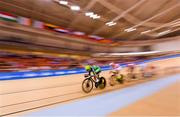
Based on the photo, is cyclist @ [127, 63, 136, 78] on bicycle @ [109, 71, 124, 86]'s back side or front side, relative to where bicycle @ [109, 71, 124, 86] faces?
on the back side

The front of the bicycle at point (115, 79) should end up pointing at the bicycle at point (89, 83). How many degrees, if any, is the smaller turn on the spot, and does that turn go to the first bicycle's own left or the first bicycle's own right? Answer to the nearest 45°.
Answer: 0° — it already faces it

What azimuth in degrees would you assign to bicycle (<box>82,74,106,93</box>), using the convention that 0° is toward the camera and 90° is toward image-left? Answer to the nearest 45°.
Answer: approximately 45°

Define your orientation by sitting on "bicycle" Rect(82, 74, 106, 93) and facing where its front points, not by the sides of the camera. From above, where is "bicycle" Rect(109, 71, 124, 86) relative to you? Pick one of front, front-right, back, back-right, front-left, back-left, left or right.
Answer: back

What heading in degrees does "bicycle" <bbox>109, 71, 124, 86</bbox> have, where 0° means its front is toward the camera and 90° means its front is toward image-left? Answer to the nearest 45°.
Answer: approximately 45°
